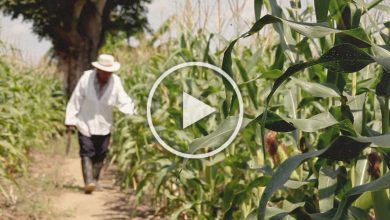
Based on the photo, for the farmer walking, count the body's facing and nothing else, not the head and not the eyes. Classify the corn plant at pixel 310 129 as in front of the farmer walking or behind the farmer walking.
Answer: in front

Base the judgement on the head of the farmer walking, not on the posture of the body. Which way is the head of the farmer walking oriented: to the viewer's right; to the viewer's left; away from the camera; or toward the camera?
toward the camera

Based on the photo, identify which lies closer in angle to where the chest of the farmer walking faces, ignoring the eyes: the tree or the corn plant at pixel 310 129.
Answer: the corn plant

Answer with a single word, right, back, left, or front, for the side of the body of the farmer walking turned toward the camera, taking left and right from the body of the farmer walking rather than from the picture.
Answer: front

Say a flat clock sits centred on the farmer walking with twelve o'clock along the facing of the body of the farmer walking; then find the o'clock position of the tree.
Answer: The tree is roughly at 6 o'clock from the farmer walking.
